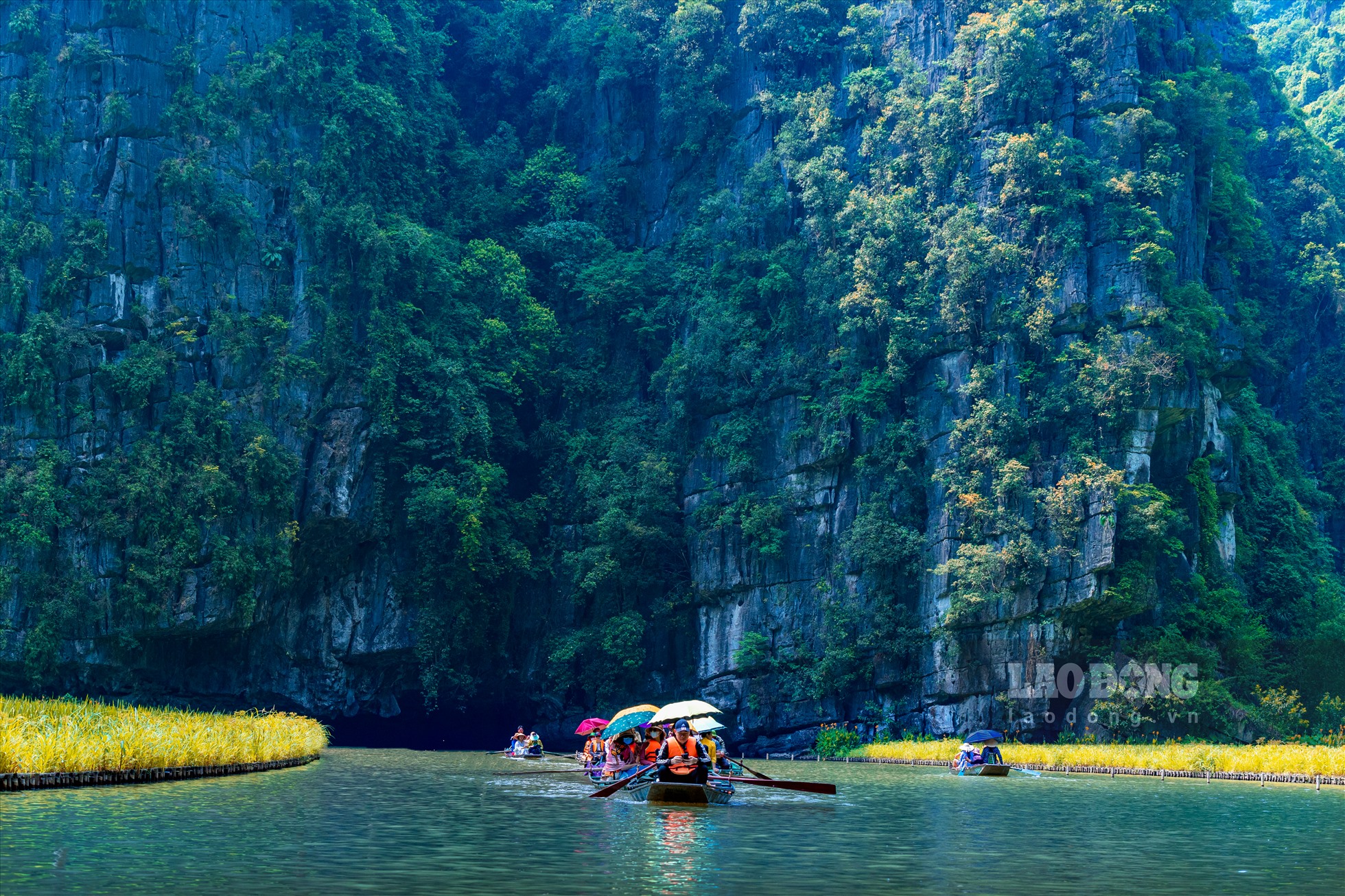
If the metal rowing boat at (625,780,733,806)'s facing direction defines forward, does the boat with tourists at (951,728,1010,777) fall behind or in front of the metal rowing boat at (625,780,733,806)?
behind

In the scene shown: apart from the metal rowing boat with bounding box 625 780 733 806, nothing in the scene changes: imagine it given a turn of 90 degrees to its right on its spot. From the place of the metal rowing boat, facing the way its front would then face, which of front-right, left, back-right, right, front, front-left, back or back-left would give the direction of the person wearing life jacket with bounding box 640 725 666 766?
right

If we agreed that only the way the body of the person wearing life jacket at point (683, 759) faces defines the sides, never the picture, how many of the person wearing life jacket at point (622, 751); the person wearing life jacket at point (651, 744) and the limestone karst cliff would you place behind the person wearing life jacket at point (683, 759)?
3

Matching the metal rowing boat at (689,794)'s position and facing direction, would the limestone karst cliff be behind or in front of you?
behind

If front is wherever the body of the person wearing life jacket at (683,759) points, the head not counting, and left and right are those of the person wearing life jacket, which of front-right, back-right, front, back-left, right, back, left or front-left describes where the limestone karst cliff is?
back

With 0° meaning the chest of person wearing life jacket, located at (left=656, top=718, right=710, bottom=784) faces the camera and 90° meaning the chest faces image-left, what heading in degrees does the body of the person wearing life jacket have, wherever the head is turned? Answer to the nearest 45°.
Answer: approximately 0°
